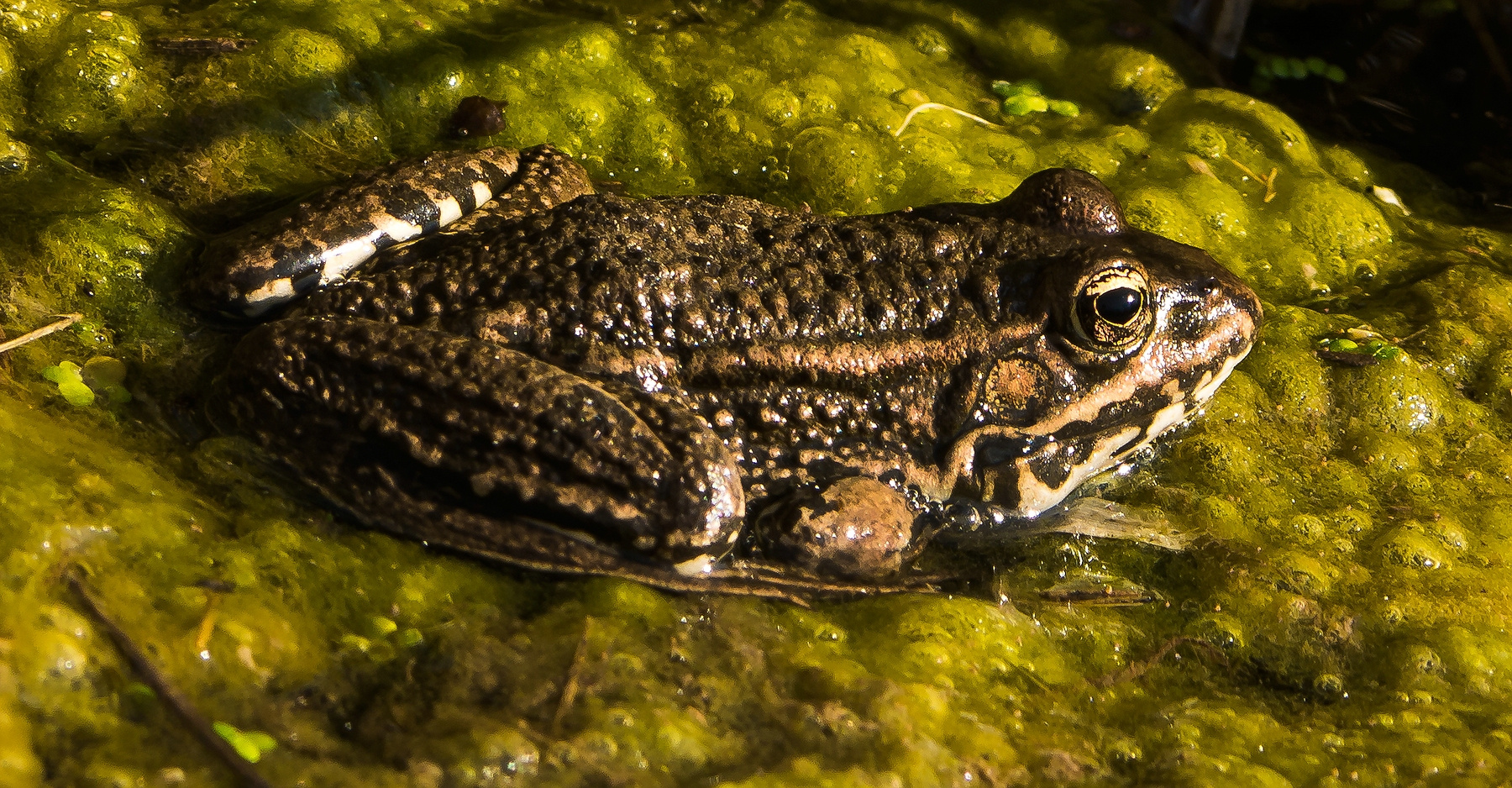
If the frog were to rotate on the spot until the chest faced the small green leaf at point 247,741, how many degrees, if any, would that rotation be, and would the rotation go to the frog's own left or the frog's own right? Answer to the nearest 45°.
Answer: approximately 135° to the frog's own right

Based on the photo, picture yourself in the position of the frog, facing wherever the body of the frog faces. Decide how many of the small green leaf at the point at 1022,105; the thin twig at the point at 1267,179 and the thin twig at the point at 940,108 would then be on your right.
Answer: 0

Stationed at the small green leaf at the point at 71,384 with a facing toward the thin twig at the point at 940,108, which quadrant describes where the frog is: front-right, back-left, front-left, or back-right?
front-right

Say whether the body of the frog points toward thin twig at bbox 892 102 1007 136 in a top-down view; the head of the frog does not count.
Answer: no

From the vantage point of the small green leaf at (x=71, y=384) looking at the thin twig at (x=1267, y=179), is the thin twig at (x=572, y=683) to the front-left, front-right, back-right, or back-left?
front-right

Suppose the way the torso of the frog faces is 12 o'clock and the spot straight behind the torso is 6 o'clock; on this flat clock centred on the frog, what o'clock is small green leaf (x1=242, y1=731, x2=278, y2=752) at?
The small green leaf is roughly at 4 o'clock from the frog.

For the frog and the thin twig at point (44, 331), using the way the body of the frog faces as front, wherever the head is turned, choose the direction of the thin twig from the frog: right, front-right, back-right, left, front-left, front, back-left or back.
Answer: back

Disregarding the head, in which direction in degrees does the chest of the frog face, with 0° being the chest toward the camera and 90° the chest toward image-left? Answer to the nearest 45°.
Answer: approximately 270°

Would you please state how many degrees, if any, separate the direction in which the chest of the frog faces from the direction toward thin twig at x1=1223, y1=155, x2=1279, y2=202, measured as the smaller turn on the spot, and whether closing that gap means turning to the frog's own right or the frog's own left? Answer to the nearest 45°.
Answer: approximately 45° to the frog's own left

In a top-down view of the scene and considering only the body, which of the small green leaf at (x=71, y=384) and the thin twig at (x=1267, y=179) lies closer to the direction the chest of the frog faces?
the thin twig

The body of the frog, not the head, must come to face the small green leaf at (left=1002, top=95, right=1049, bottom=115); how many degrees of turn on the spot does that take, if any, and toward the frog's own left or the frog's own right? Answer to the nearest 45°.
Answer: approximately 45° to the frog's own left

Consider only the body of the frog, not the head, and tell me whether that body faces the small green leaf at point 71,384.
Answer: no

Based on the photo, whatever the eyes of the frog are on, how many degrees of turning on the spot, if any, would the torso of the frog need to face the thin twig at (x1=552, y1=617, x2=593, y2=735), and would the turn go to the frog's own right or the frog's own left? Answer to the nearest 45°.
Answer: approximately 90° to the frog's own right

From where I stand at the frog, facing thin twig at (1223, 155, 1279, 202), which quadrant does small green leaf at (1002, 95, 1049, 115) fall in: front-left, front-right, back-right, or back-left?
front-left
